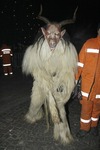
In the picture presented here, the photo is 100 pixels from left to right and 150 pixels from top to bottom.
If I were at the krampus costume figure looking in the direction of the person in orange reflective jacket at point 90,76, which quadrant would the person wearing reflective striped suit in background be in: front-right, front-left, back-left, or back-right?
back-left

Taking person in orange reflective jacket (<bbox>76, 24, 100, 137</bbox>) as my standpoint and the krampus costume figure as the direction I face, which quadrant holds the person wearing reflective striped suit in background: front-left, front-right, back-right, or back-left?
front-right

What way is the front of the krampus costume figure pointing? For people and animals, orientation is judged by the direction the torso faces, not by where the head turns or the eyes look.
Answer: toward the camera

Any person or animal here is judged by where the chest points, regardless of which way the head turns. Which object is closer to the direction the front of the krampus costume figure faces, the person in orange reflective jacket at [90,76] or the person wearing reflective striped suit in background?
the person in orange reflective jacket

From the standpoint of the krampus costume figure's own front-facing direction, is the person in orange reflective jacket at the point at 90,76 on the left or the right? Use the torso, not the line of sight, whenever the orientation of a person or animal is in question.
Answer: on its left

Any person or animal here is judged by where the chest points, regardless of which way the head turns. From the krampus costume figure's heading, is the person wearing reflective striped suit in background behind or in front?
behind
